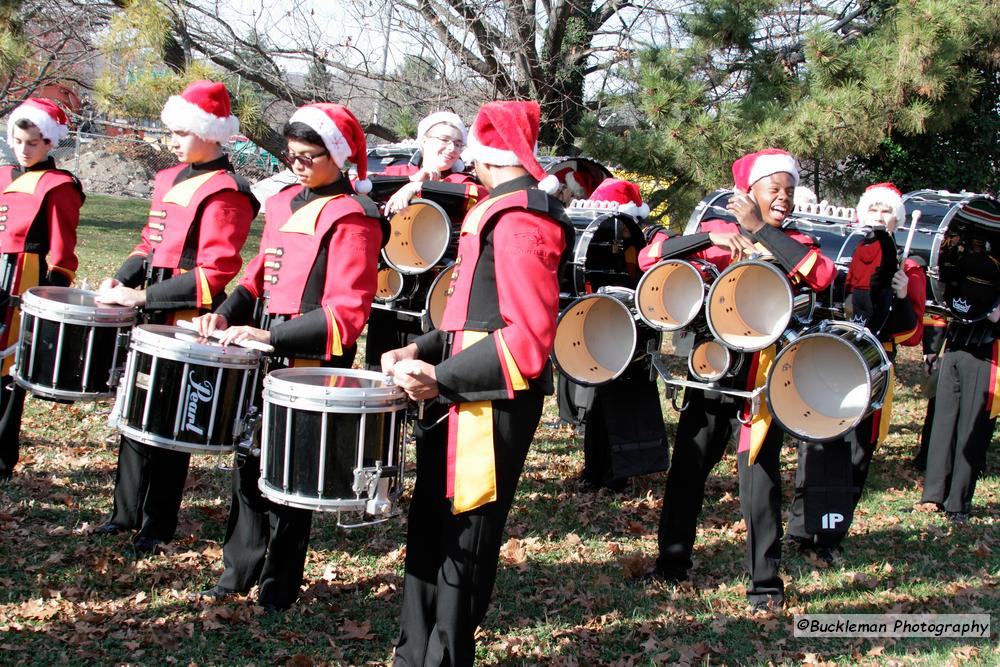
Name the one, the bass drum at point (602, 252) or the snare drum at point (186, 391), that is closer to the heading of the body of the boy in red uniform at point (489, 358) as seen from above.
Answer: the snare drum

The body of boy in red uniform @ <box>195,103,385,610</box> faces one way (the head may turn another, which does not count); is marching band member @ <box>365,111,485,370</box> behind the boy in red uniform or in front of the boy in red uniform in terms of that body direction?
behind

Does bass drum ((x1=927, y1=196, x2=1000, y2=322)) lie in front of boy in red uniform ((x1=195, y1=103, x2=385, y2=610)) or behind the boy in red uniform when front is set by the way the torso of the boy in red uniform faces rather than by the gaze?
behind

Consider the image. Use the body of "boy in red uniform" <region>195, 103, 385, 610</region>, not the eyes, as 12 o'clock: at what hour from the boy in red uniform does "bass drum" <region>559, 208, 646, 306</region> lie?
The bass drum is roughly at 6 o'clock from the boy in red uniform.

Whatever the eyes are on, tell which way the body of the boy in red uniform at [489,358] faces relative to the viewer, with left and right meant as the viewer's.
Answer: facing to the left of the viewer

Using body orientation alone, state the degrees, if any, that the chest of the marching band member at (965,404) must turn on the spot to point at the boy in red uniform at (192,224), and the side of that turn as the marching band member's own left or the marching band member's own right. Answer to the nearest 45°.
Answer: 0° — they already face them

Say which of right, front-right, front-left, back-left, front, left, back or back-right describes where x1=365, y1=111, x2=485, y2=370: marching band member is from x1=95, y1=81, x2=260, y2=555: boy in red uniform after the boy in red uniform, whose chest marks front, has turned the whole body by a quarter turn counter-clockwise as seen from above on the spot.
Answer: left

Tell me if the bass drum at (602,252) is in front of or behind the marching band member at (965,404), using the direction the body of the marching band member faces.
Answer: in front

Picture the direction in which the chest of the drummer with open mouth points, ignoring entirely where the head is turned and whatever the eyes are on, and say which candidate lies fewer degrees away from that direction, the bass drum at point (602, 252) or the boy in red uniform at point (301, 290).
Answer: the boy in red uniform

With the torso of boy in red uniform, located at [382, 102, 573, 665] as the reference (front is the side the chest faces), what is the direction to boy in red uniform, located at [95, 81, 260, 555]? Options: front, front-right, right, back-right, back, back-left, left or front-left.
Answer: front-right

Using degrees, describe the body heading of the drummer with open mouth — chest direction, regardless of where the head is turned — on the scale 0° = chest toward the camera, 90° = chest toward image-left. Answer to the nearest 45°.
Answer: approximately 0°

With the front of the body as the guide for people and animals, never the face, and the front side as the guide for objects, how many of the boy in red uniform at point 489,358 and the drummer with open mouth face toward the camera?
1

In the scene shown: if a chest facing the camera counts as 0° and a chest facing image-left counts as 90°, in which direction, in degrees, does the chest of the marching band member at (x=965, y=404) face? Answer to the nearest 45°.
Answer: approximately 45°

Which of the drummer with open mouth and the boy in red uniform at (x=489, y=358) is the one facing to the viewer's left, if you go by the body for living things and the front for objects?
the boy in red uniform

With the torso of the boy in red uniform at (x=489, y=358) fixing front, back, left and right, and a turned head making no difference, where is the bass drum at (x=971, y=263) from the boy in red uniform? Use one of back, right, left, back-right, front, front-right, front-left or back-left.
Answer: back-right

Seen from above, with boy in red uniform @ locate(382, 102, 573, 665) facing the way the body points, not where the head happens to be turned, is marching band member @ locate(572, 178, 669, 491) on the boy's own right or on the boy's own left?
on the boy's own right
